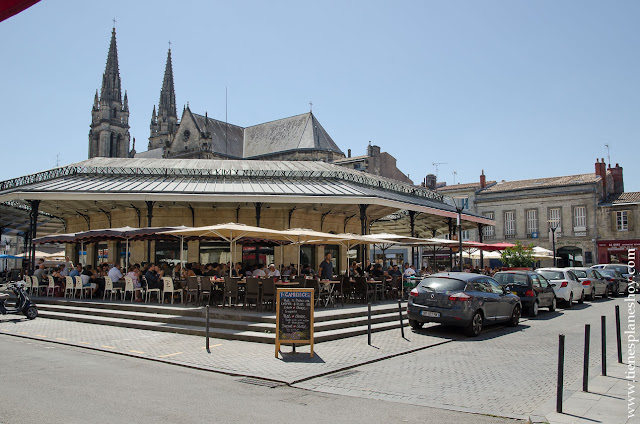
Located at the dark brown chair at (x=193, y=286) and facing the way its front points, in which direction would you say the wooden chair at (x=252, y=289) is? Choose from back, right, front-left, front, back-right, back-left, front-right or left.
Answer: back-right

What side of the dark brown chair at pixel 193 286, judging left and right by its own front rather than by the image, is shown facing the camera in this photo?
back

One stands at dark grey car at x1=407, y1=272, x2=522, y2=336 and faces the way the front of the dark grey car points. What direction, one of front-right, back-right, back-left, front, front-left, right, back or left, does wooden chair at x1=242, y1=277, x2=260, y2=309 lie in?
back-left

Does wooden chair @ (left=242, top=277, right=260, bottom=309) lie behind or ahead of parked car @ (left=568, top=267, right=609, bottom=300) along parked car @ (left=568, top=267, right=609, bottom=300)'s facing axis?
behind

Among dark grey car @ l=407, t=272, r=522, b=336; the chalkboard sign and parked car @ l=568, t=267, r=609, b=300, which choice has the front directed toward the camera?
the chalkboard sign

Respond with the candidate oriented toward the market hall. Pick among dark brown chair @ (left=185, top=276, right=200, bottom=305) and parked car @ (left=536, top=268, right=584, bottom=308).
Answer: the dark brown chair

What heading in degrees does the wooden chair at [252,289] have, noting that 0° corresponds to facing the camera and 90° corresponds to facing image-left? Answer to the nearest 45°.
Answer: approximately 180°

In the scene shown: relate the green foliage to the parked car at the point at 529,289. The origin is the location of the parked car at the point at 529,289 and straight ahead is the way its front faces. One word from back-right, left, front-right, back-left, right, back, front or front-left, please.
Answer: front-left

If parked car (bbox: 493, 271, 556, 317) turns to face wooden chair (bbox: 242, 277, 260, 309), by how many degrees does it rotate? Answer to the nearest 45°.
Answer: approximately 180°

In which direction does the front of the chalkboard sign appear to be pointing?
toward the camera

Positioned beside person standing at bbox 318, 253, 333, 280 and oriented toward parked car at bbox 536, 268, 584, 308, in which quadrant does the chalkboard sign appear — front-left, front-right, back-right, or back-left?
back-right
